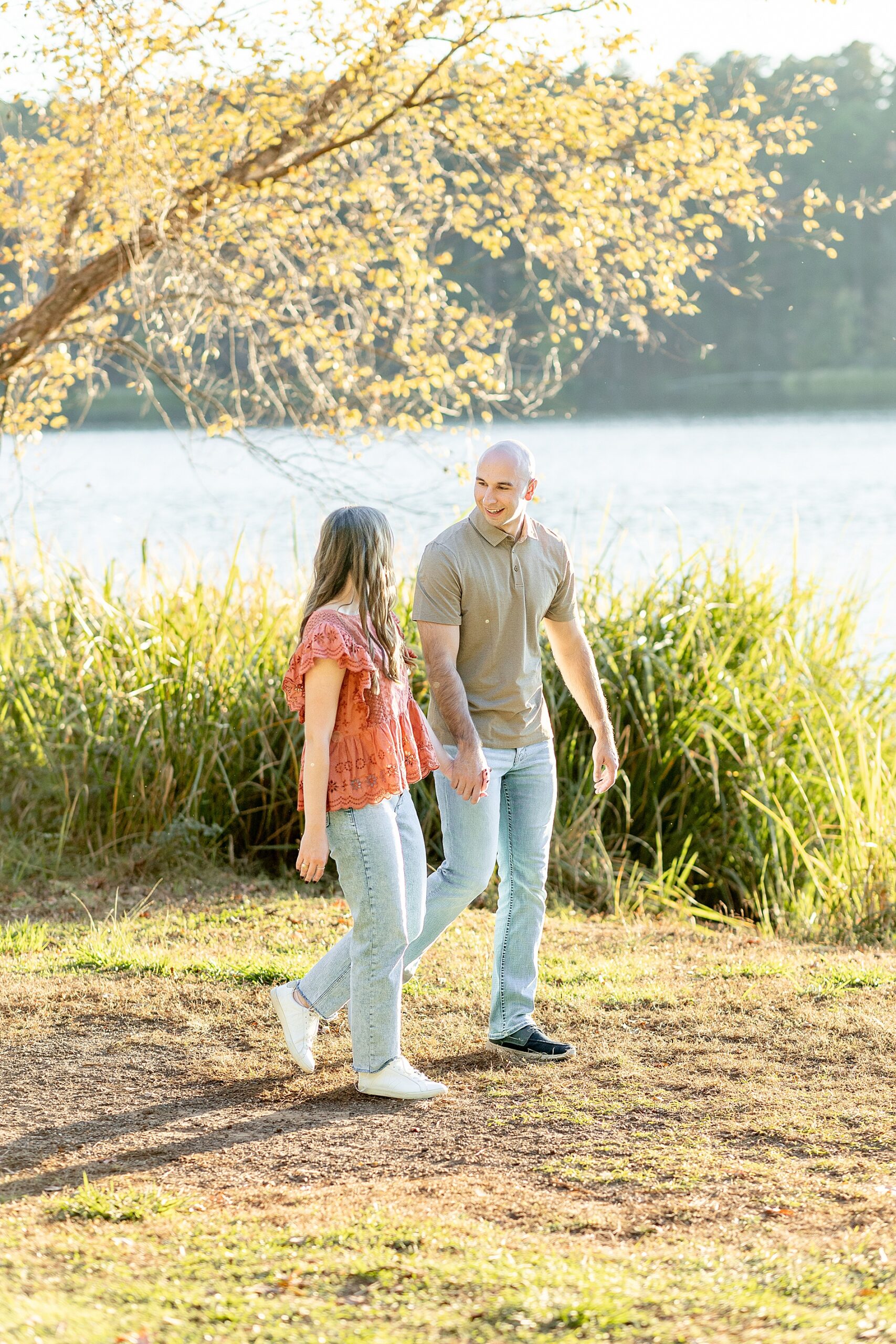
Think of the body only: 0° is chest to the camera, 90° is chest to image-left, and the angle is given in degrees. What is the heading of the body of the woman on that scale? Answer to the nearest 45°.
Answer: approximately 270°

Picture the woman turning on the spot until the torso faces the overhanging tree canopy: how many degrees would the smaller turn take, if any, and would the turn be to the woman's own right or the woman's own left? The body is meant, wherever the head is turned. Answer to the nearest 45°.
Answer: approximately 90° to the woman's own left

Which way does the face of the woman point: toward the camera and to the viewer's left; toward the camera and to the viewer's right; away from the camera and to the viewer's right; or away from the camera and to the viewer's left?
away from the camera and to the viewer's right
